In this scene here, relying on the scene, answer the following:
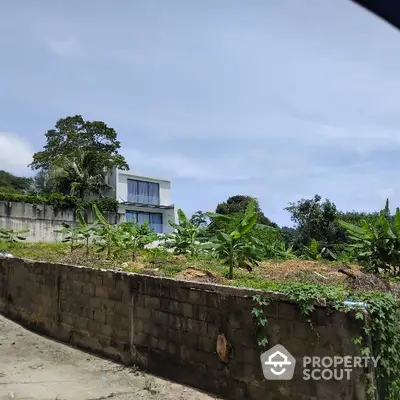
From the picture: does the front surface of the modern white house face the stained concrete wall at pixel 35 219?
no

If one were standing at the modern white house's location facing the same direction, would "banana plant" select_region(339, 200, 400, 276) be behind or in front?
in front

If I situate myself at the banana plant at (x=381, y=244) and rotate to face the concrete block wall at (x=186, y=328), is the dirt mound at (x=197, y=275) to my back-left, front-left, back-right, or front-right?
front-right

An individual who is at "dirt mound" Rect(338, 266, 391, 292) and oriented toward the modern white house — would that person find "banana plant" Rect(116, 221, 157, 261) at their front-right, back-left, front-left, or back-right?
front-left

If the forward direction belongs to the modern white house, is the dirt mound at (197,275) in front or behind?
in front

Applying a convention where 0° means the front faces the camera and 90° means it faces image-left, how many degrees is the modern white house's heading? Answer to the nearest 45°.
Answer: approximately 315°

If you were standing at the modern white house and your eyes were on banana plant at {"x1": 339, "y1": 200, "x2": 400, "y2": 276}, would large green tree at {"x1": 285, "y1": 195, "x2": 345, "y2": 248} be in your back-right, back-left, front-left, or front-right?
front-left

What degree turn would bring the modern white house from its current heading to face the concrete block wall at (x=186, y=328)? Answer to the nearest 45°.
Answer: approximately 45° to its right

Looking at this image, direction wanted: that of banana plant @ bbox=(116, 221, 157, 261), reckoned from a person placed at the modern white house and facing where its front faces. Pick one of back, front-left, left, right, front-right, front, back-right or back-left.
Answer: front-right
